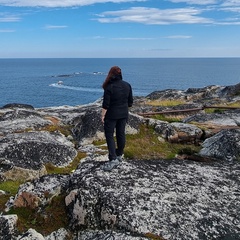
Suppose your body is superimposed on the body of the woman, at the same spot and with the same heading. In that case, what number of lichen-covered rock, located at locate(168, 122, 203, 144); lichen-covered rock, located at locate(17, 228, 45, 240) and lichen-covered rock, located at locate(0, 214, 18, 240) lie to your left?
2

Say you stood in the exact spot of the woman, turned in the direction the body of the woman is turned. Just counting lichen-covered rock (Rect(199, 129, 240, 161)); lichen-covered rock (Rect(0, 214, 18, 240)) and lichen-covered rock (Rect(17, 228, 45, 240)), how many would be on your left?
2

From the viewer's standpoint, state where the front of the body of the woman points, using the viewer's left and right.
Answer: facing away from the viewer and to the left of the viewer

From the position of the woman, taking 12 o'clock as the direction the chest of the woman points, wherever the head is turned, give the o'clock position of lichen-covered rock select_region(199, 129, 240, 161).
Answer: The lichen-covered rock is roughly at 3 o'clock from the woman.

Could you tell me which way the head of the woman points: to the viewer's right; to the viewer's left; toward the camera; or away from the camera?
away from the camera

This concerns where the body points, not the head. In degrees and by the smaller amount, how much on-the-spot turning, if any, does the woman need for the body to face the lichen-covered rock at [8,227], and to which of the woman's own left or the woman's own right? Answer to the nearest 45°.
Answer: approximately 90° to the woman's own left

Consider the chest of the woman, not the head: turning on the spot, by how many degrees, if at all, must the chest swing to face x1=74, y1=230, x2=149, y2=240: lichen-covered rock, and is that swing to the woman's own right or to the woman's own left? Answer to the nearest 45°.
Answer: approximately 135° to the woman's own left

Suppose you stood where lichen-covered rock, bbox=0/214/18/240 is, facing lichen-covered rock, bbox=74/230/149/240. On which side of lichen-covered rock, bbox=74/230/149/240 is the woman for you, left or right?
left
